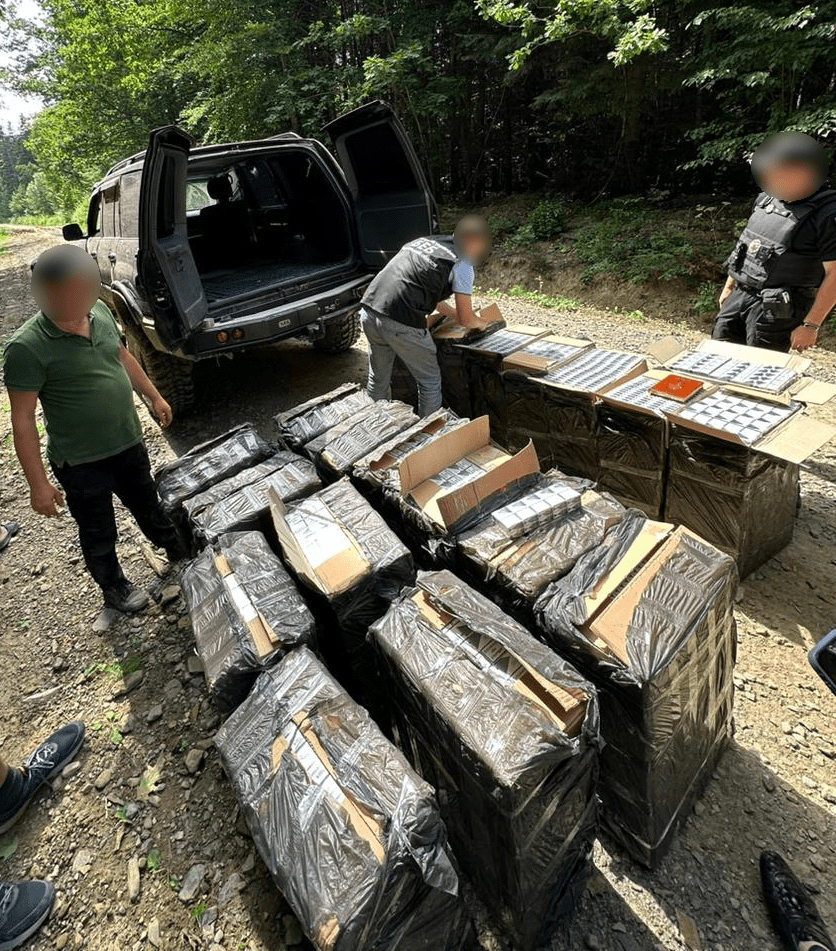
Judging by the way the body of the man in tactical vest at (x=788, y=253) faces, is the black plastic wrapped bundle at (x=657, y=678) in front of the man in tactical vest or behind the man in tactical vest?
in front

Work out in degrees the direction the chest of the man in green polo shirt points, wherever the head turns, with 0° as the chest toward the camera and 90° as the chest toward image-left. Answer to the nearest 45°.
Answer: approximately 315°

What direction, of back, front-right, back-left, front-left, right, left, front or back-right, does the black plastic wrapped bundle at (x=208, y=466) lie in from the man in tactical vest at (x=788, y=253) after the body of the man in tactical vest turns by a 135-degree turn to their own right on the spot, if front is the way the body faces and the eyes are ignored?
back-left

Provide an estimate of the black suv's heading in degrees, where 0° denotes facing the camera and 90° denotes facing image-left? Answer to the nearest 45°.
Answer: approximately 135°

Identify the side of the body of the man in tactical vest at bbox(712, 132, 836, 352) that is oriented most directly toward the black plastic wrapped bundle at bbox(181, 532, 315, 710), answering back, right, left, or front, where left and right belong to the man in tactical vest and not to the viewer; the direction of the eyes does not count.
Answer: front

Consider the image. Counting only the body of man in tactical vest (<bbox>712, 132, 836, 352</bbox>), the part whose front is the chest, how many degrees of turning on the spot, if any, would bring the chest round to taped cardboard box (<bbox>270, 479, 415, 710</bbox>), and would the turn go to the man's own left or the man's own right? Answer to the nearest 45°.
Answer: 0° — they already face it

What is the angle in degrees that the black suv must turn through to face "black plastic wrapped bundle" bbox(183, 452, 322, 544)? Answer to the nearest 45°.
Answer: approximately 135° to its left

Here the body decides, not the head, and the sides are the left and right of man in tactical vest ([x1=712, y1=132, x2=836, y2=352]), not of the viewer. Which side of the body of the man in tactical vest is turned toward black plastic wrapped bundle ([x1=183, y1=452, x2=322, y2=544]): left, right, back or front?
front

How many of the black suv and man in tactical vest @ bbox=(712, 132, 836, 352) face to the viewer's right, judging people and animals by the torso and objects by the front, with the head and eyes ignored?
0

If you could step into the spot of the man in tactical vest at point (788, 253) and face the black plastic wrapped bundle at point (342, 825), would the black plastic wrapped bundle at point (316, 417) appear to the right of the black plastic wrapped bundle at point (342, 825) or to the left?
right

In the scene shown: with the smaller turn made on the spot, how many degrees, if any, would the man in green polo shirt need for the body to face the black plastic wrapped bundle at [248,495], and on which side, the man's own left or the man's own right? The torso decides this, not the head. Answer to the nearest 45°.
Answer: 0° — they already face it
